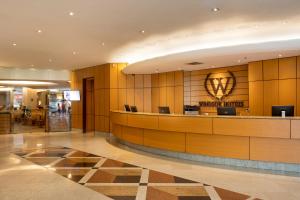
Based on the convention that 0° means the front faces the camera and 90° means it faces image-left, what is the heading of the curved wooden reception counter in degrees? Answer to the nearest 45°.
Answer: approximately 45°
